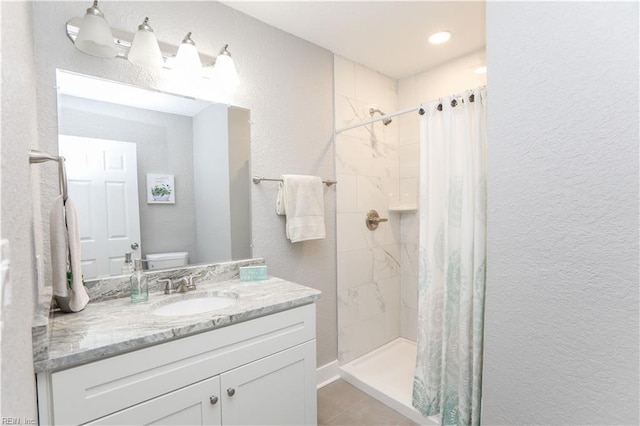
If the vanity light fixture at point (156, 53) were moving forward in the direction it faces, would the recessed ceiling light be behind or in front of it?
in front

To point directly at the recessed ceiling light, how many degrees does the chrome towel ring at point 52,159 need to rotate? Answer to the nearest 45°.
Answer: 0° — it already faces it

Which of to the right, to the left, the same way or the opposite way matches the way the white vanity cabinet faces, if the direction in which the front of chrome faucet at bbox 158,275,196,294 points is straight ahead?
the same way

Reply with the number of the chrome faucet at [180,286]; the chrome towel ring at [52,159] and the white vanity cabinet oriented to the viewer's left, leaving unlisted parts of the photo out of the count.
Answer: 0

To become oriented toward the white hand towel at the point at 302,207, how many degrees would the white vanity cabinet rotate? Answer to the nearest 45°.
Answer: approximately 90° to its left

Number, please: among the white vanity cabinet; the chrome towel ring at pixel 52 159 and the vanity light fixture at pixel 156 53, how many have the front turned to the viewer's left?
0

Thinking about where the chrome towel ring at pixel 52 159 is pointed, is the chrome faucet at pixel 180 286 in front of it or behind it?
in front

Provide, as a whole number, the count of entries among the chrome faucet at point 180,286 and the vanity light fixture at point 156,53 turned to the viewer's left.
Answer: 0

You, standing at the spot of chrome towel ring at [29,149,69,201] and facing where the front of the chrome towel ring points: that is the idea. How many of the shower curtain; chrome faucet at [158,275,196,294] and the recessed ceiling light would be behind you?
0

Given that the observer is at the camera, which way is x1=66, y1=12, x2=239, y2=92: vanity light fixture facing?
facing the viewer and to the right of the viewer

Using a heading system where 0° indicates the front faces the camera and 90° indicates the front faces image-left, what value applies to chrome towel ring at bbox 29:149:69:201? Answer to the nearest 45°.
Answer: approximately 270°

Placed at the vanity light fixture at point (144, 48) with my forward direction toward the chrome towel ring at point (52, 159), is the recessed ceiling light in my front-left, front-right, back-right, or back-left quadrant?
back-left

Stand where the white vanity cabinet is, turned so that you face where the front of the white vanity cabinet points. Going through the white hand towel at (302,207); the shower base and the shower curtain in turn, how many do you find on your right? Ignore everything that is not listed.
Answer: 0

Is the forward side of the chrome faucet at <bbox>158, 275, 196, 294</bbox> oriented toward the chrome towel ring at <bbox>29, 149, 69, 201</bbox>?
no

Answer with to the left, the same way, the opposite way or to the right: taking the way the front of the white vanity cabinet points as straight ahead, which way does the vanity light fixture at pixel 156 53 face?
the same way
